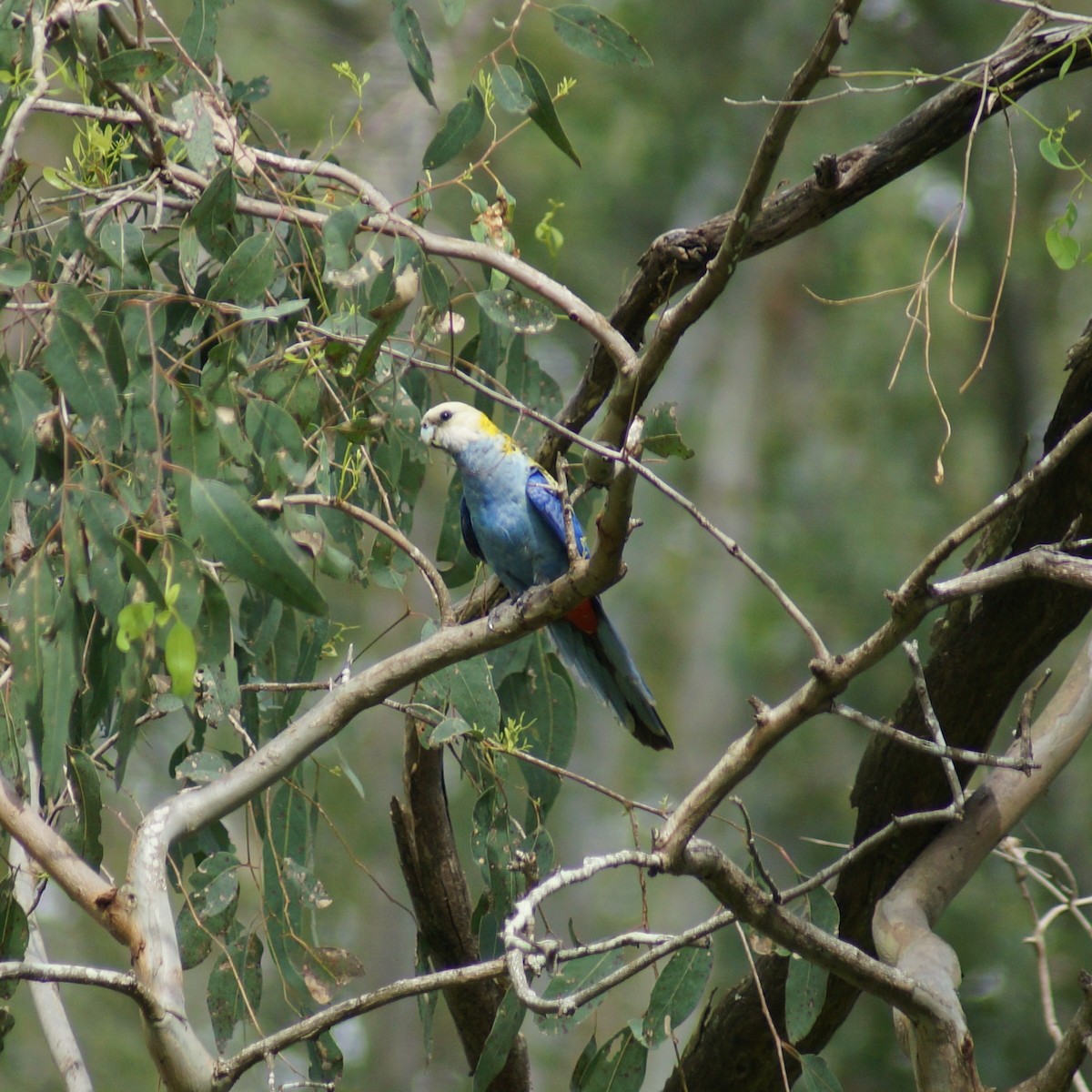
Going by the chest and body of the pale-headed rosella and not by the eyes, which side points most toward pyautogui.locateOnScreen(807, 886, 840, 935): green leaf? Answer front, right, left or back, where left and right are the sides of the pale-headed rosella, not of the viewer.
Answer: left

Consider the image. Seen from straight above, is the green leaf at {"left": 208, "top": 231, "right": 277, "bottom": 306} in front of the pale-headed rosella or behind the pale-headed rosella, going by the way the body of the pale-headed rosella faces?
in front

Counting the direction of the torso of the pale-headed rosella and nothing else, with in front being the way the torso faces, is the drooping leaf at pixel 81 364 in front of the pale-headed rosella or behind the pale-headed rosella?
in front

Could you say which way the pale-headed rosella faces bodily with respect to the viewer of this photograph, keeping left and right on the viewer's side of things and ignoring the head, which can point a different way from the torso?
facing the viewer and to the left of the viewer

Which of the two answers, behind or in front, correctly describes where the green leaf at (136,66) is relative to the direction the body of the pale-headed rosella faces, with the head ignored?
in front
